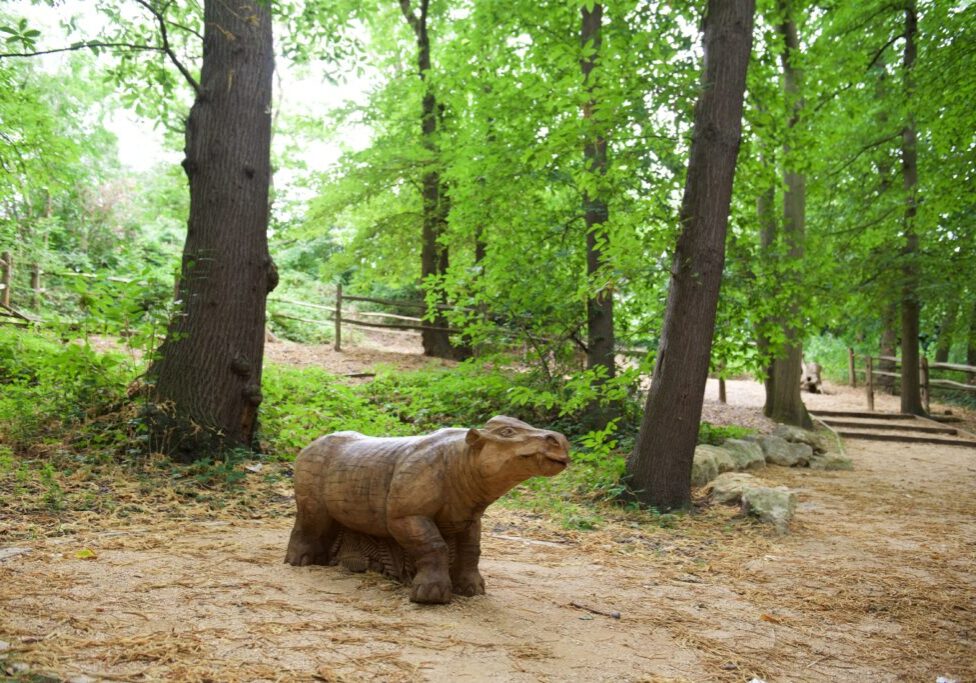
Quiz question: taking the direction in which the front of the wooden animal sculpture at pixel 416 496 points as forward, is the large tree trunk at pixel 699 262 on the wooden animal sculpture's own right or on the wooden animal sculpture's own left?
on the wooden animal sculpture's own left

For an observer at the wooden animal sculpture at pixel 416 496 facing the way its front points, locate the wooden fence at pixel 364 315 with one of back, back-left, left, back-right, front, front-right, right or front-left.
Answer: back-left

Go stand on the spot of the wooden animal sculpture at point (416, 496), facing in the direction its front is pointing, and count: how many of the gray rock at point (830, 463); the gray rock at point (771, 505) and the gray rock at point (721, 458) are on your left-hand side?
3

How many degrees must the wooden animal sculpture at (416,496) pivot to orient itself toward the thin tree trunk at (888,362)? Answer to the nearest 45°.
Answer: approximately 90° to its left

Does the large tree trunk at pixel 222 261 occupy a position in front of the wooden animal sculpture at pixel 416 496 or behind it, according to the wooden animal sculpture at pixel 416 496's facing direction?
behind

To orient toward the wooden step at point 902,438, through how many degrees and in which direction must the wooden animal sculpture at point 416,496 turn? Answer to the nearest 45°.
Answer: approximately 90° to its left

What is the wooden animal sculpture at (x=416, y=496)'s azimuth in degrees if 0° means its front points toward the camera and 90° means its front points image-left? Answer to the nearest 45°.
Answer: approximately 315°

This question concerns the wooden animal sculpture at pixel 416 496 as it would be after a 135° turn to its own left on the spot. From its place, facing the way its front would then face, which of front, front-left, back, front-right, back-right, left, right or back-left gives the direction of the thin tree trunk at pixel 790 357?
front-right

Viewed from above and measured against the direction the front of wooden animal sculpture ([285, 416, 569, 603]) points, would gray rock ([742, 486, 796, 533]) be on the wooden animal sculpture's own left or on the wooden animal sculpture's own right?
on the wooden animal sculpture's own left

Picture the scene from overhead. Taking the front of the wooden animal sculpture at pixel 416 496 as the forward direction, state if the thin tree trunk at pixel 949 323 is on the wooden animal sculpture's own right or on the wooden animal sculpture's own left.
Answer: on the wooden animal sculpture's own left

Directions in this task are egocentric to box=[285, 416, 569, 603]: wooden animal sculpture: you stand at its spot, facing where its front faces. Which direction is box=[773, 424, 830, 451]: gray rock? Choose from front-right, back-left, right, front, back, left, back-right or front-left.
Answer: left

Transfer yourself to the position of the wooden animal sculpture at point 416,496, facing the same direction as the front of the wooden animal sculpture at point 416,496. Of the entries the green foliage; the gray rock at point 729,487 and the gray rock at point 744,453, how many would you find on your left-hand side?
3

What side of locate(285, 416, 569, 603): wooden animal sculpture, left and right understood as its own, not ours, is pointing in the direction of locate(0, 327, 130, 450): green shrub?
back

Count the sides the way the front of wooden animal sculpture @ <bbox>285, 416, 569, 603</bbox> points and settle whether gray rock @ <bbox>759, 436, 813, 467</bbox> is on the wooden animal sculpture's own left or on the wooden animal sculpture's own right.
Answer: on the wooden animal sculpture's own left

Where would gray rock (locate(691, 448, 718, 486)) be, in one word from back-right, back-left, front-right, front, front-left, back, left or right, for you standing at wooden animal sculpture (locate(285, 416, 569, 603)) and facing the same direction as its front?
left

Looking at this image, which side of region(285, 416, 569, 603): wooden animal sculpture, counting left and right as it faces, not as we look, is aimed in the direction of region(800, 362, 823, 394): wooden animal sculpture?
left

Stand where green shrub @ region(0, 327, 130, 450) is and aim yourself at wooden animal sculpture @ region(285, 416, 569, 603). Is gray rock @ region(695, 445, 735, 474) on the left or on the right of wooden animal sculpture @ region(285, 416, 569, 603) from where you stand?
left

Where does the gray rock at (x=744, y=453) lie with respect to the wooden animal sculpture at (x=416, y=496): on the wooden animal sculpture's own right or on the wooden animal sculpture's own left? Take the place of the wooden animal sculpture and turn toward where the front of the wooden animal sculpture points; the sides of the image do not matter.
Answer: on the wooden animal sculpture's own left
